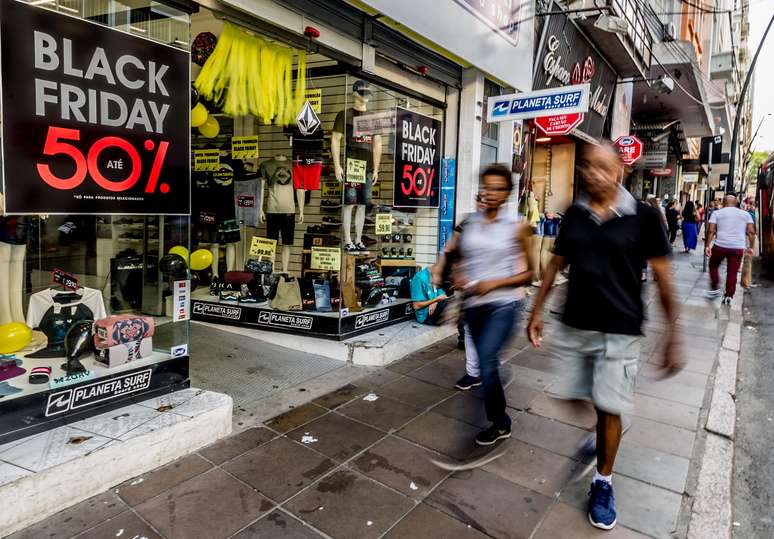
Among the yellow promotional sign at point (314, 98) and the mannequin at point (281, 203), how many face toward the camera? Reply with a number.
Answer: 2

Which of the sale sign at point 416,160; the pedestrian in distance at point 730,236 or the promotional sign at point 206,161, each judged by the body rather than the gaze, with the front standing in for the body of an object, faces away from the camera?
the pedestrian in distance

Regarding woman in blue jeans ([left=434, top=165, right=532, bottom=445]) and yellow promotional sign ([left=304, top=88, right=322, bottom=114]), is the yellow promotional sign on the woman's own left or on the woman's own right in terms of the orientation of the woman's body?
on the woman's own right

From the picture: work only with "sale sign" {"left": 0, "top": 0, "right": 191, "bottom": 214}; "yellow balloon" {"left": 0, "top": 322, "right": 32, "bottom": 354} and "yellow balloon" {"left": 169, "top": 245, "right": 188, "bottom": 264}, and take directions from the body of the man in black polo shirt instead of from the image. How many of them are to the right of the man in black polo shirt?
3

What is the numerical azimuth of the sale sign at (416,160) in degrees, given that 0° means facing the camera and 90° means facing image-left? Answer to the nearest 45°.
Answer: approximately 315°

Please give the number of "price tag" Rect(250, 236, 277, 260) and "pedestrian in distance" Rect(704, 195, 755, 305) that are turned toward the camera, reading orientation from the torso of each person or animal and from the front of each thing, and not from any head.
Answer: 1

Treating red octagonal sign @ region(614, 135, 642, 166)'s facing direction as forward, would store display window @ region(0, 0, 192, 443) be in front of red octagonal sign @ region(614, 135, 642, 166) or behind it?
in front

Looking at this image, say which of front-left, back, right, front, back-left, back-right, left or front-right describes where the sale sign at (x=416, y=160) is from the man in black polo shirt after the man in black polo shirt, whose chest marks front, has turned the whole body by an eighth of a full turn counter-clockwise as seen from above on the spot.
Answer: back

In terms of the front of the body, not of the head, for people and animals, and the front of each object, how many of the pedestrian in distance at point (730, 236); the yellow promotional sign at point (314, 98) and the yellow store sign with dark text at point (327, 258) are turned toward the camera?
2

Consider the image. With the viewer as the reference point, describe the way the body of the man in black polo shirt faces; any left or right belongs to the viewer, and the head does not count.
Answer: facing the viewer

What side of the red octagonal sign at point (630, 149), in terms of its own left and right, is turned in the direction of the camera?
front

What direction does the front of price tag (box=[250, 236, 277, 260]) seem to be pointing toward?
toward the camera

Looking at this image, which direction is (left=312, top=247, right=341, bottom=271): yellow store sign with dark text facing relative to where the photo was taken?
toward the camera
